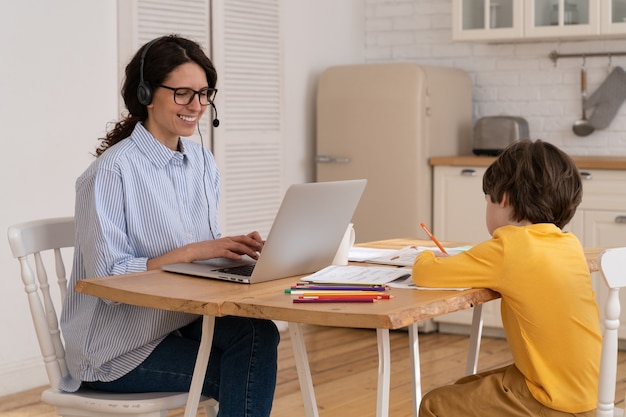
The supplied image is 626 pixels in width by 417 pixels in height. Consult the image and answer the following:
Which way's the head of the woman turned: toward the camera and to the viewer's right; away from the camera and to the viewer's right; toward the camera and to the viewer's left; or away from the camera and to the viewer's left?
toward the camera and to the viewer's right

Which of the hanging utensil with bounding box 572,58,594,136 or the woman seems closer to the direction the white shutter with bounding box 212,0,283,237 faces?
the woman

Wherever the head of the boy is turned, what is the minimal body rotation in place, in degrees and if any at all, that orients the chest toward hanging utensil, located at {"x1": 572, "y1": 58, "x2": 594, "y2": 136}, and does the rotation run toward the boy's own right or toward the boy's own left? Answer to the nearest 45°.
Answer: approximately 45° to the boy's own right

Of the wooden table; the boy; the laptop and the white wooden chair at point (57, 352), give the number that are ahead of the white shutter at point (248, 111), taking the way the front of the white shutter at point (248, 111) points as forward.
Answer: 4

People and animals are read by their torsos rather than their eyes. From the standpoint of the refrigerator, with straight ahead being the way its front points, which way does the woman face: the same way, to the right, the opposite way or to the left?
to the left

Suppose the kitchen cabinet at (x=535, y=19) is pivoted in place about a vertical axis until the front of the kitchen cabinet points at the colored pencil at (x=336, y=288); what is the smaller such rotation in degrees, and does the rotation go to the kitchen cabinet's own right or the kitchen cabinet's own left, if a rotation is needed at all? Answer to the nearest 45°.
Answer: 0° — it already faces it

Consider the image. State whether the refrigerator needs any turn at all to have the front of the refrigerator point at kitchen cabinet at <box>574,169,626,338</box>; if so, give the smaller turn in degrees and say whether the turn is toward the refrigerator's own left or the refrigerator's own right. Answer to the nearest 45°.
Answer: approximately 90° to the refrigerator's own left

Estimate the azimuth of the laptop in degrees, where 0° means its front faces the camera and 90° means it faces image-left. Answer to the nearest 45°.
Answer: approximately 135°
